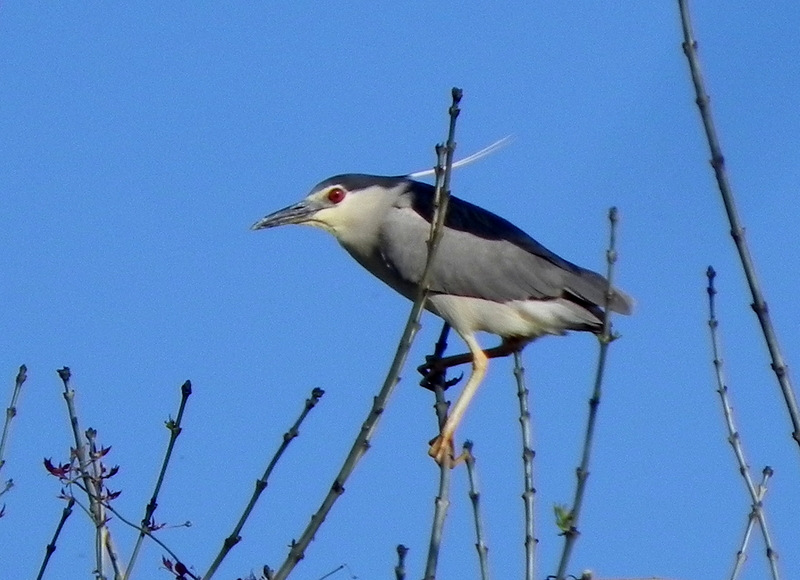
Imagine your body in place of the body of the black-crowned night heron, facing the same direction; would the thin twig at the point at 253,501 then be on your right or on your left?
on your left

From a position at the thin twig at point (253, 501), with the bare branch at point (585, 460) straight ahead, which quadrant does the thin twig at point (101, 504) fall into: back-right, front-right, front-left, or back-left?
back-left

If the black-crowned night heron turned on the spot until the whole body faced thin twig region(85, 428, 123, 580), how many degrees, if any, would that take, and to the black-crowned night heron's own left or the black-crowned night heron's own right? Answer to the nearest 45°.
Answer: approximately 45° to the black-crowned night heron's own left

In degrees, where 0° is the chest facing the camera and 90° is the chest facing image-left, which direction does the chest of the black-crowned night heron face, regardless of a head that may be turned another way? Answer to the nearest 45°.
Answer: approximately 90°

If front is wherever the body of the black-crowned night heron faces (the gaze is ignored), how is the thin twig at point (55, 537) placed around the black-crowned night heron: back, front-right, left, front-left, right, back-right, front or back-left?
front-left

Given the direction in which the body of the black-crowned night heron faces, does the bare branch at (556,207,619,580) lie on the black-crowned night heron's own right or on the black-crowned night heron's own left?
on the black-crowned night heron's own left
